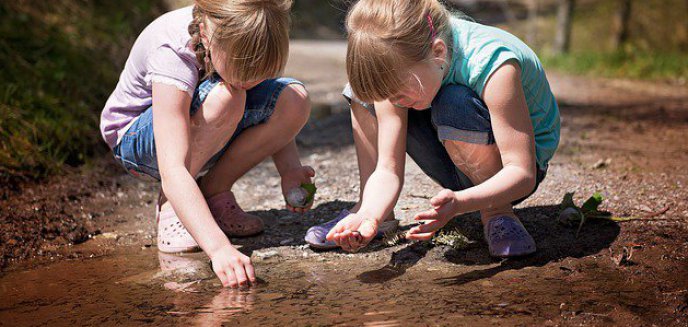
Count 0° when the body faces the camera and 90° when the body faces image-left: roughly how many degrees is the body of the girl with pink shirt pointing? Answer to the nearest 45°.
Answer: approximately 315°

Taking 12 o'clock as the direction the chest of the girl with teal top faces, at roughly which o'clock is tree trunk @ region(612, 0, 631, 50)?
The tree trunk is roughly at 5 o'clock from the girl with teal top.

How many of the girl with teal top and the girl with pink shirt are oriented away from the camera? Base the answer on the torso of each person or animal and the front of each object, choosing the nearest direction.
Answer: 0

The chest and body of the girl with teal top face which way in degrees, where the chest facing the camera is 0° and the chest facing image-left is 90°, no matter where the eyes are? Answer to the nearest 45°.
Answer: approximately 45°

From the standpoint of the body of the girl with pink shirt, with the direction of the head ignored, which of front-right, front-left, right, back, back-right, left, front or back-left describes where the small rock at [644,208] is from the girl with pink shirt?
front-left

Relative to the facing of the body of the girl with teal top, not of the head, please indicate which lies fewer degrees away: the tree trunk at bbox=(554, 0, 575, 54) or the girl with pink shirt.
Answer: the girl with pink shirt

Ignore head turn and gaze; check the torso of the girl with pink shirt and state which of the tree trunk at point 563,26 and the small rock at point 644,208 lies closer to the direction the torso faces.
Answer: the small rock

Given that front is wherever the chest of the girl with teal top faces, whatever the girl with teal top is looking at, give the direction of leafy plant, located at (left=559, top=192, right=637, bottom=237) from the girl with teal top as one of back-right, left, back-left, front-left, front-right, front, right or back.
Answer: back

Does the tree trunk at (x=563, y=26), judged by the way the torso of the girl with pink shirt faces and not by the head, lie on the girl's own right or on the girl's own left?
on the girl's own left

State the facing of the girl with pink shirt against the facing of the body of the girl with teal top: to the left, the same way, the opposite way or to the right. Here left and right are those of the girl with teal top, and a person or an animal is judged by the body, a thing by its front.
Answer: to the left

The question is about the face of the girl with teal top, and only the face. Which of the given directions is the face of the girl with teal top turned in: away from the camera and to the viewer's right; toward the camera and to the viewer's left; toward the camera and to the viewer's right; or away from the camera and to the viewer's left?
toward the camera and to the viewer's left
